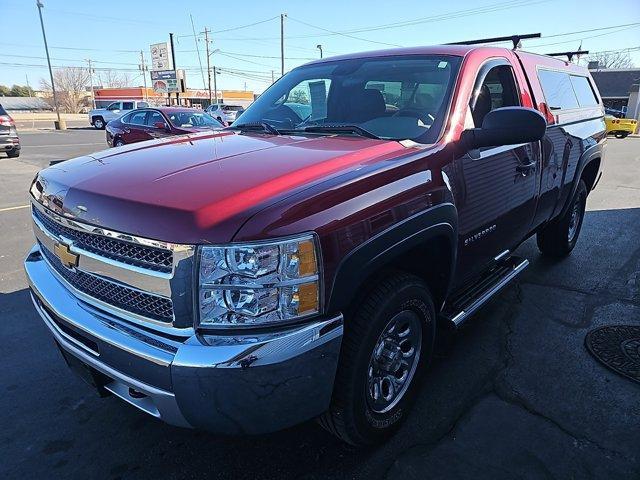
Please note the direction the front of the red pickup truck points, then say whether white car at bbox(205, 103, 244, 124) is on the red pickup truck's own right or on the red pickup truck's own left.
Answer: on the red pickup truck's own right

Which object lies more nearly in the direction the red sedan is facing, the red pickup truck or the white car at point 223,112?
the red pickup truck

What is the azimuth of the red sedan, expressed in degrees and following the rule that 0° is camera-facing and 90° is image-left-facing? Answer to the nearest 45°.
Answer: approximately 315°

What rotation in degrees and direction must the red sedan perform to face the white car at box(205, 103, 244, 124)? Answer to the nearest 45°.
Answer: approximately 135° to its left

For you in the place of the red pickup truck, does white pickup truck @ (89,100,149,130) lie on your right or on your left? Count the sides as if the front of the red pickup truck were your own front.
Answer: on your right

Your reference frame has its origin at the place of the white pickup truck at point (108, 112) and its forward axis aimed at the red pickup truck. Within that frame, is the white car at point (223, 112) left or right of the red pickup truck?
left

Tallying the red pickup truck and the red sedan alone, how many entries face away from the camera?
0

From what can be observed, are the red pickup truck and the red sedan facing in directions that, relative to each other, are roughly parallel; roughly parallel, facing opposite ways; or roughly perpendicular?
roughly perpendicular

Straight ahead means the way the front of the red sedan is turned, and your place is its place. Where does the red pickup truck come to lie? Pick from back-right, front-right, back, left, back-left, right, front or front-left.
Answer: front-right

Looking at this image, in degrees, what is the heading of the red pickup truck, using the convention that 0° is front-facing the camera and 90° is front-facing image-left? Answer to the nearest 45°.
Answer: approximately 45°

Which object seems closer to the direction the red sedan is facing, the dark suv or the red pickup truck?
the red pickup truck

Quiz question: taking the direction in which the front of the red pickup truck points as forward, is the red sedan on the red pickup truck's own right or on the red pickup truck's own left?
on the red pickup truck's own right

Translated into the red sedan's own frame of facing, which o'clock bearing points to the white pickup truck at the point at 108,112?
The white pickup truck is roughly at 7 o'clock from the red sedan.

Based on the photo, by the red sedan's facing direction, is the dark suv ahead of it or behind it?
behind

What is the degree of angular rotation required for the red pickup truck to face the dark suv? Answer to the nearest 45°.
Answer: approximately 90° to its right
